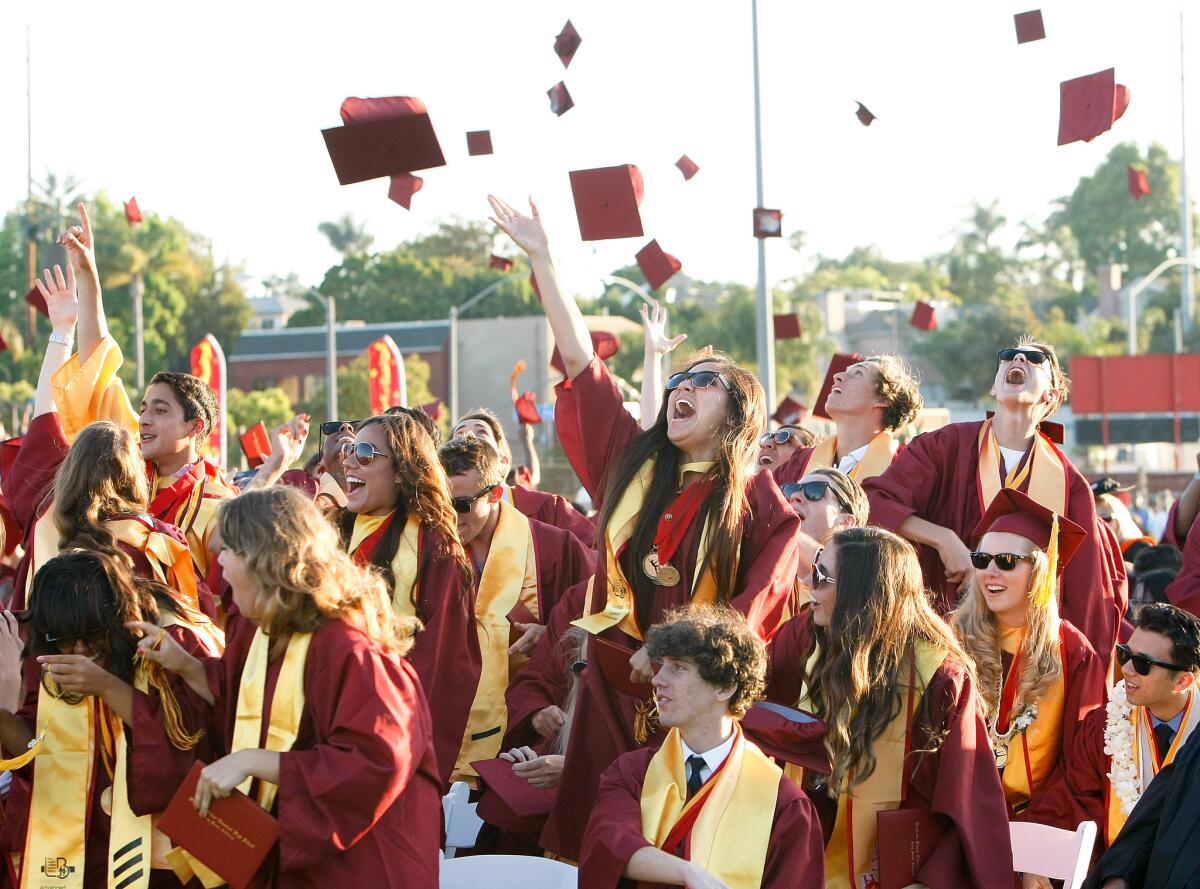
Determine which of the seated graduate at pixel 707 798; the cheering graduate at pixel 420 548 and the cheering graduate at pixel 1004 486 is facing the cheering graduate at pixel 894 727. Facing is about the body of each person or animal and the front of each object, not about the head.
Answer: the cheering graduate at pixel 1004 486

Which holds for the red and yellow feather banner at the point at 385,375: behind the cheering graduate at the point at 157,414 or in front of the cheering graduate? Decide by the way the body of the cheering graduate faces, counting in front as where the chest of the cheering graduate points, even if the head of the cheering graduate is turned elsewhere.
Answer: behind

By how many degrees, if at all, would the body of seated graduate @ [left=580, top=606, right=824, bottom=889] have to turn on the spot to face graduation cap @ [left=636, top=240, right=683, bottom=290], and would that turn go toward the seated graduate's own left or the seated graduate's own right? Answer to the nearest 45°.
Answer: approximately 135° to the seated graduate's own right

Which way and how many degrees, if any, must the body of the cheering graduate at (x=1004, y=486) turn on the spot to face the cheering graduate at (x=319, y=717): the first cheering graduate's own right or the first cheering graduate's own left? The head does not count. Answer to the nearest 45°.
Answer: approximately 45° to the first cheering graduate's own right

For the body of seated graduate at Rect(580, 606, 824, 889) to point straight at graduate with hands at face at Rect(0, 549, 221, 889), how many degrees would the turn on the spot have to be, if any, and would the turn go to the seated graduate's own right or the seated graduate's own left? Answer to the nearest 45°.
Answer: approximately 45° to the seated graduate's own right

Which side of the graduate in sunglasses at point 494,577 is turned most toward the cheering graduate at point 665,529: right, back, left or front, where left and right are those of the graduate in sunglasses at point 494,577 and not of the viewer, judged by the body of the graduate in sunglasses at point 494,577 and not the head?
left

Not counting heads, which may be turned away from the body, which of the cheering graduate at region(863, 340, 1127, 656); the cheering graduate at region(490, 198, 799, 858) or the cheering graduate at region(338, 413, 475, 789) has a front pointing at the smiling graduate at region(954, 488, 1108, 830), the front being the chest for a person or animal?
the cheering graduate at region(863, 340, 1127, 656)

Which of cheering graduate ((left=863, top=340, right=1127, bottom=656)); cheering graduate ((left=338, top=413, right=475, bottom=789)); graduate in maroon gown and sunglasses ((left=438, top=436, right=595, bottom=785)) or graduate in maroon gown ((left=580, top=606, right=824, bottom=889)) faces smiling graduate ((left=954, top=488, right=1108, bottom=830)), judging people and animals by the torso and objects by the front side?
cheering graduate ((left=863, top=340, right=1127, bottom=656))

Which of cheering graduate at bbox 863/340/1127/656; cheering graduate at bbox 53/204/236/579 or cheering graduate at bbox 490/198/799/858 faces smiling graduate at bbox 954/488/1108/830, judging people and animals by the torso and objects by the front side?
cheering graduate at bbox 863/340/1127/656

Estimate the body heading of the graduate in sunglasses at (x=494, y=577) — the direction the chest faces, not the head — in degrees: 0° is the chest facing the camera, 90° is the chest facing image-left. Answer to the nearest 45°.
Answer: approximately 45°

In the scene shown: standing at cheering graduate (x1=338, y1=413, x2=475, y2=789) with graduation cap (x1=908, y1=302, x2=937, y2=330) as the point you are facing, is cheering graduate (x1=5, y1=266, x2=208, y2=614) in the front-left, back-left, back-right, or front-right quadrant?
back-left
